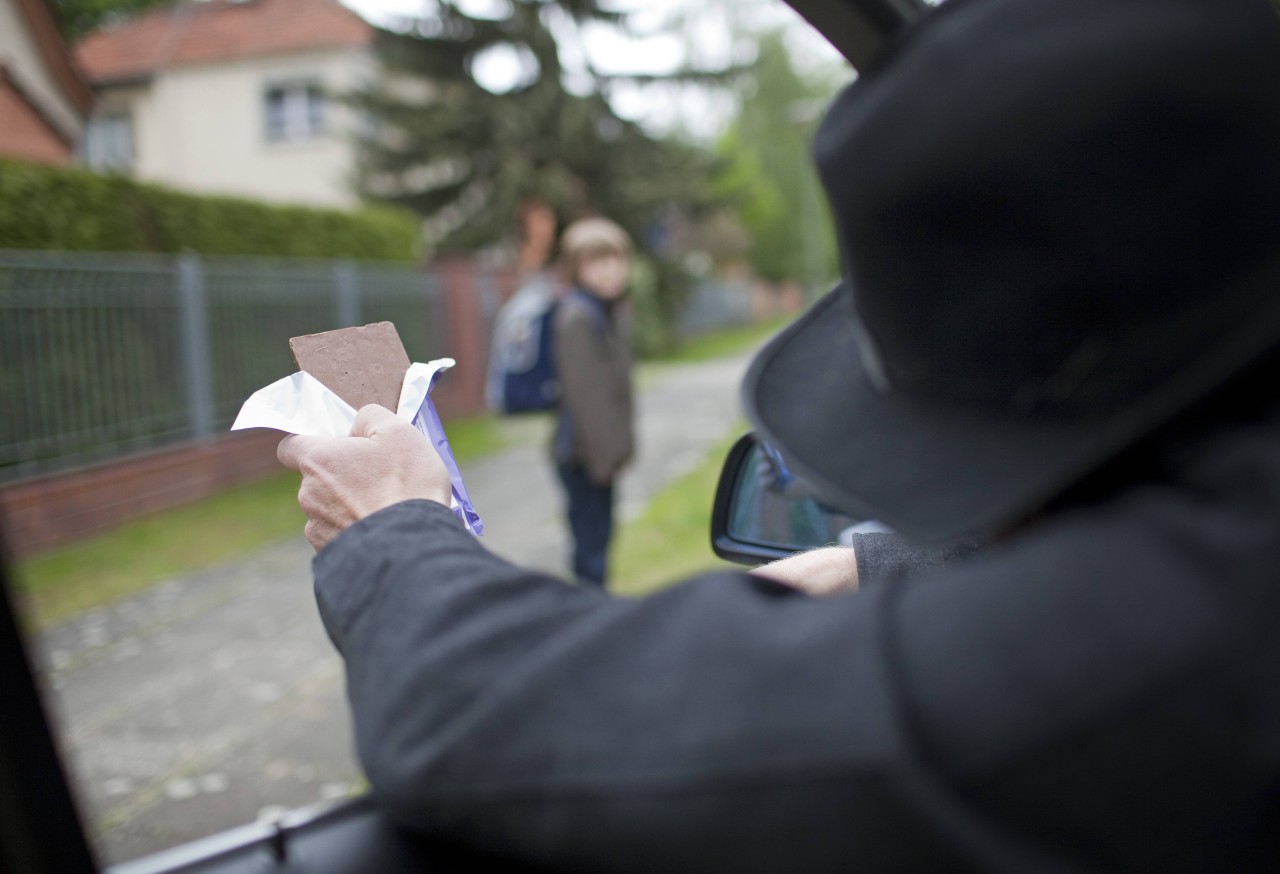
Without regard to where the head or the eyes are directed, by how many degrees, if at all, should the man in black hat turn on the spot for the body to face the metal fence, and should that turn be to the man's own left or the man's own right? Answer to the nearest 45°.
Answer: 0° — they already face it

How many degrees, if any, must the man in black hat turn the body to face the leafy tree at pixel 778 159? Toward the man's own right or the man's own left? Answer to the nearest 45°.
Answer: approximately 45° to the man's own right

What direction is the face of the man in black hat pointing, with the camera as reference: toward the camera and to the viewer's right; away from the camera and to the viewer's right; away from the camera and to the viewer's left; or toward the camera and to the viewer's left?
away from the camera and to the viewer's left

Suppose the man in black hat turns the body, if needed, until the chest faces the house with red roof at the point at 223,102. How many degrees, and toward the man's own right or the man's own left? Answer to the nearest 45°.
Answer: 0° — they already face it

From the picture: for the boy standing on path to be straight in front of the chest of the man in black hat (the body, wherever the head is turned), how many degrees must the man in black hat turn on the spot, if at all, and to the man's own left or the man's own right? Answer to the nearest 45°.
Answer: approximately 45° to the man's own right

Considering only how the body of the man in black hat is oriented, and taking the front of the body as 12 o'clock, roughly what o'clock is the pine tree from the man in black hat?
The pine tree is roughly at 1 o'clock from the man in black hat.

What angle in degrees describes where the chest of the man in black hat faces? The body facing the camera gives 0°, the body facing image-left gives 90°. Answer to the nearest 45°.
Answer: approximately 135°

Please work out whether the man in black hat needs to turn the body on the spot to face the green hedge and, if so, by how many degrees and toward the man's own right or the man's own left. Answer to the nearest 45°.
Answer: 0° — they already face it
